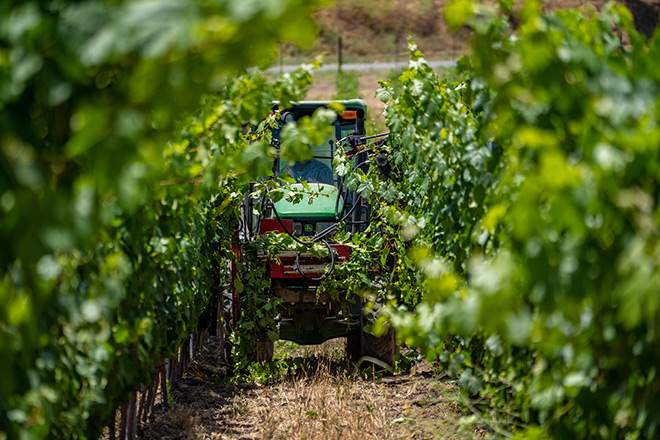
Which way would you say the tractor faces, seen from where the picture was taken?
facing the viewer
